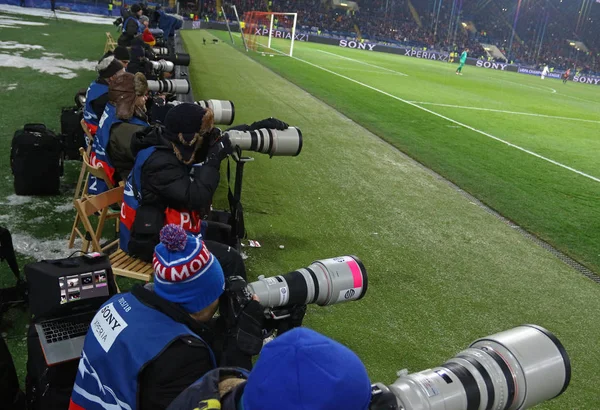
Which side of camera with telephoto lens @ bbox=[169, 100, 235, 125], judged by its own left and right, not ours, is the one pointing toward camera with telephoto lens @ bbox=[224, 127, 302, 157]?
right

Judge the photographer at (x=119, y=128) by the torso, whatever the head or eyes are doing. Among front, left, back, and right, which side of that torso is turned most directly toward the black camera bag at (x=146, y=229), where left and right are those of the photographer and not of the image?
right

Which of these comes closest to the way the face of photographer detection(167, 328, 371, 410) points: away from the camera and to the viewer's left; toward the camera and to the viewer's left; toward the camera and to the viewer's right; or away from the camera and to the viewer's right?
away from the camera and to the viewer's right

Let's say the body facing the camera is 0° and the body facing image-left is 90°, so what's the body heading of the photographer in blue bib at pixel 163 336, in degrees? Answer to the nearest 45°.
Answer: approximately 225°

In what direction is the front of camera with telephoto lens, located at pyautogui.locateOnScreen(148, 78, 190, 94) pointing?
to the viewer's right

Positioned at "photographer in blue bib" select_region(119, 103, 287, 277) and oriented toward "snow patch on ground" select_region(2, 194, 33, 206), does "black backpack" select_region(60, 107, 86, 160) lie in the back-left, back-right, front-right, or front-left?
front-right

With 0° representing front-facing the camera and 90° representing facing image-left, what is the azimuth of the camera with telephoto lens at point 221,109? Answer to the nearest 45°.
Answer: approximately 270°

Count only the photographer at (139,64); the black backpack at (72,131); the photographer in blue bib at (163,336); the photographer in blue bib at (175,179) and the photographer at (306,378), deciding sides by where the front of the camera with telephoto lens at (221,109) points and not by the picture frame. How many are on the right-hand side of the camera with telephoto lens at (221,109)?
3

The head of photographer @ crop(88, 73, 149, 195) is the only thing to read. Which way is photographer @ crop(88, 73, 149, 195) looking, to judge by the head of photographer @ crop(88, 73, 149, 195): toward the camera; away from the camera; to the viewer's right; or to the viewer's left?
to the viewer's right

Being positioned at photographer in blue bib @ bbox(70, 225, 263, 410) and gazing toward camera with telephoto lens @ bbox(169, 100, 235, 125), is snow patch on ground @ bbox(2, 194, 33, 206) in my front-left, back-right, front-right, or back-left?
front-left

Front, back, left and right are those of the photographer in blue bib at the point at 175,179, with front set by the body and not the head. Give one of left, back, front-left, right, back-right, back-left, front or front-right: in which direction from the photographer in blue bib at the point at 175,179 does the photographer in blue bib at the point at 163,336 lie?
right

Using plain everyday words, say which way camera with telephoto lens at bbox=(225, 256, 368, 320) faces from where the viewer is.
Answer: facing to the right of the viewer

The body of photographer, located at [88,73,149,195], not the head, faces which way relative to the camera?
to the viewer's right

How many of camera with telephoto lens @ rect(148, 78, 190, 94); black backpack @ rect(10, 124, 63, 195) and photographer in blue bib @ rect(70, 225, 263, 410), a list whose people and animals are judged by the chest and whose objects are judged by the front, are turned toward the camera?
1
